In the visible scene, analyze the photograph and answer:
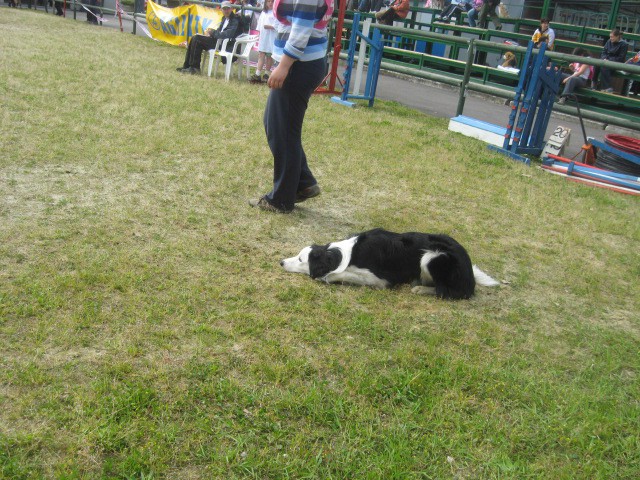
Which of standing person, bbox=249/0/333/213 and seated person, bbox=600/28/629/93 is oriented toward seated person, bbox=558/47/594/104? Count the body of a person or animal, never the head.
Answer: seated person, bbox=600/28/629/93

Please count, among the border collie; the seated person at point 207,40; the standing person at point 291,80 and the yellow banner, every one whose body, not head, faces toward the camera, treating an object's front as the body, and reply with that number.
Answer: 1

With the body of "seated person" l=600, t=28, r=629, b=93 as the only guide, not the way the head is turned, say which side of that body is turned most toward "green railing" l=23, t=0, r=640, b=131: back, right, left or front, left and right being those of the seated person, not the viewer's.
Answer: front

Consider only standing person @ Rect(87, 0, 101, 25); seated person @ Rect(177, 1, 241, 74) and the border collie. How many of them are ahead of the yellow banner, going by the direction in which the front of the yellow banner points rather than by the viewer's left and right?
2

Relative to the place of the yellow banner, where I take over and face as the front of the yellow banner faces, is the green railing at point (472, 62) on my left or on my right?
on my left

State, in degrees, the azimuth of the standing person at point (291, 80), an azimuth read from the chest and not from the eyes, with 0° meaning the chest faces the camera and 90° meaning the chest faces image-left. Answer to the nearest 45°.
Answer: approximately 90°

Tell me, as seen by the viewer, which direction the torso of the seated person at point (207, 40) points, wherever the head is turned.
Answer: to the viewer's left

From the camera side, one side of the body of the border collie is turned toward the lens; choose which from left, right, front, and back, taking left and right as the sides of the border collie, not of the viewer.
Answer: left

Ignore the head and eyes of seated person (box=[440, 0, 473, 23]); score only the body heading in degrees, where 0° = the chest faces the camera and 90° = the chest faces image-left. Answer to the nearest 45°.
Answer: approximately 45°

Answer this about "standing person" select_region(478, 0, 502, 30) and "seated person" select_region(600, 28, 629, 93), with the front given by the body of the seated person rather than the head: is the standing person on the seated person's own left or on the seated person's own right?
on the seated person's own right

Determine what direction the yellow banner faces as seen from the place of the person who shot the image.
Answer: facing the viewer

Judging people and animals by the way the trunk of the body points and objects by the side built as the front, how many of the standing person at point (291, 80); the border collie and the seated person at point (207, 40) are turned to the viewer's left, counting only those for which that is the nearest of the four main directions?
3

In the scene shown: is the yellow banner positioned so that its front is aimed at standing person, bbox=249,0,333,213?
yes

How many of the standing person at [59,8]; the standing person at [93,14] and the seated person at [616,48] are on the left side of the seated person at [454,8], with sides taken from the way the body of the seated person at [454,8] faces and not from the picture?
1
